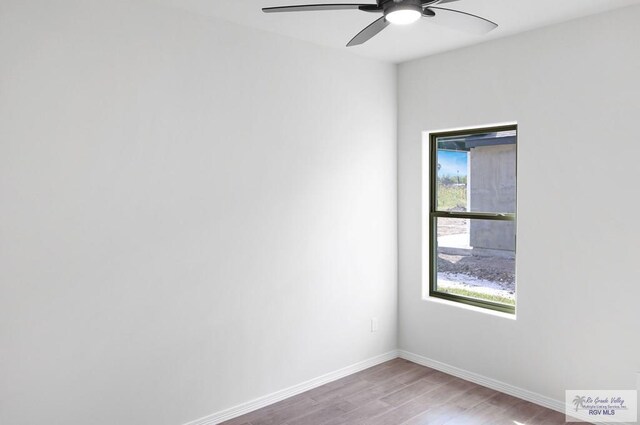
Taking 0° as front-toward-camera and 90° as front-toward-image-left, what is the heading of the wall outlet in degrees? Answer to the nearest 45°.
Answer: approximately 315°

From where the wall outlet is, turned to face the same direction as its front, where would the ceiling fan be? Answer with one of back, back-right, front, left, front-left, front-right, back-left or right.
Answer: front-right

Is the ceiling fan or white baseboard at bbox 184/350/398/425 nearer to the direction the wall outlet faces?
the ceiling fan

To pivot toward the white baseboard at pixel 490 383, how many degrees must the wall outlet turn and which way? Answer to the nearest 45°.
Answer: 0° — it already faces it

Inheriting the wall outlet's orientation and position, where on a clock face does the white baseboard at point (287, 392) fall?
The white baseboard is roughly at 3 o'clock from the wall outlet.
